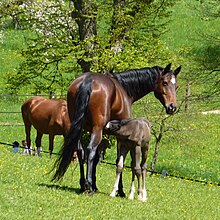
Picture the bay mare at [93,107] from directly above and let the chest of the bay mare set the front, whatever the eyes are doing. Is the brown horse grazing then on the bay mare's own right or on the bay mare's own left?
on the bay mare's own left

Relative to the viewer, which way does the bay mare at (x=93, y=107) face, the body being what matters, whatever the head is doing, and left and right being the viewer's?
facing away from the viewer and to the right of the viewer
